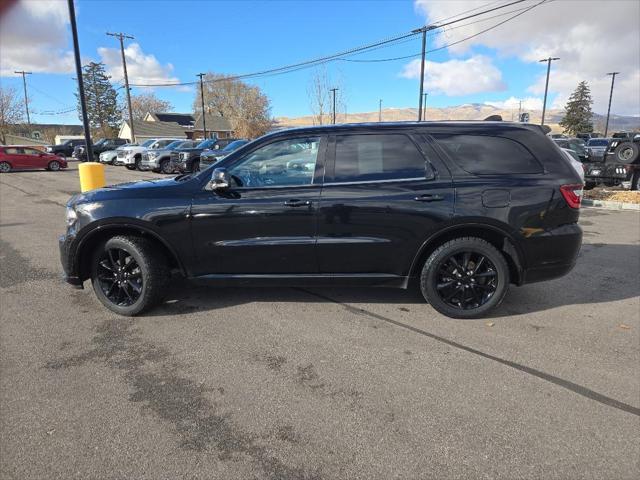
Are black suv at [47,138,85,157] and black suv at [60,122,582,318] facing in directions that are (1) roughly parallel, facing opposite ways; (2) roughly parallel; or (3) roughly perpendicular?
roughly parallel

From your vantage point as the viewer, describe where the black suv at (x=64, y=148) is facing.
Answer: facing the viewer and to the left of the viewer

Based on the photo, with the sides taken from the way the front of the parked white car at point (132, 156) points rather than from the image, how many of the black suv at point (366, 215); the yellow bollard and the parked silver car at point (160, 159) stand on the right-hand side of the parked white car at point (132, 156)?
0

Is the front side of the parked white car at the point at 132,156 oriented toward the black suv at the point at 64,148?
no

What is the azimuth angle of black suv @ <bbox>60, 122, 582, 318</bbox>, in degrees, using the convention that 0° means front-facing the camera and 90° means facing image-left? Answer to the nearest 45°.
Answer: approximately 90°

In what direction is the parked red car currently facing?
to the viewer's right

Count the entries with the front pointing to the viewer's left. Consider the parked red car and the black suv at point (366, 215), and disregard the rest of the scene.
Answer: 1

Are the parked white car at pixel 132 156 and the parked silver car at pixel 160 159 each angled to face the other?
no

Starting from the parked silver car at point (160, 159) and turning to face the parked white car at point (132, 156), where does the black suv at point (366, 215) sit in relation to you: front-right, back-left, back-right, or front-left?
back-left

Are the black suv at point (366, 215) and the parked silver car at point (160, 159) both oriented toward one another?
no

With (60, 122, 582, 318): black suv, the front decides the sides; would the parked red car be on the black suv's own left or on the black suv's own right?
on the black suv's own right

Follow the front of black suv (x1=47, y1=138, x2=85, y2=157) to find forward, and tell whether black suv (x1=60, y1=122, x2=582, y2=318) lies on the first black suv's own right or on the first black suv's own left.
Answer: on the first black suv's own left

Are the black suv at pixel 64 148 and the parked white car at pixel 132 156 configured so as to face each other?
no

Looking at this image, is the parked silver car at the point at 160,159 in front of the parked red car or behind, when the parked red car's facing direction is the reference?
in front
